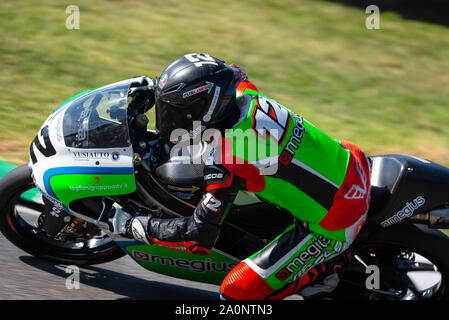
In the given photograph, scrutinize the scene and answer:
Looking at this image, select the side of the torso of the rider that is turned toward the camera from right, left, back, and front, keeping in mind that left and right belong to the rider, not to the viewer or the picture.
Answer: left

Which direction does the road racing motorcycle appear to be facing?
to the viewer's left
